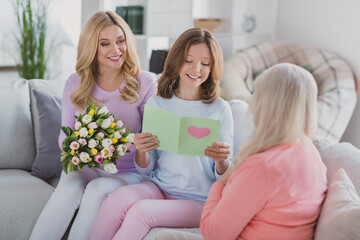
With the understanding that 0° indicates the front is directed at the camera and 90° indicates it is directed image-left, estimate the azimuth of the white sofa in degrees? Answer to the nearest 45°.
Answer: approximately 0°

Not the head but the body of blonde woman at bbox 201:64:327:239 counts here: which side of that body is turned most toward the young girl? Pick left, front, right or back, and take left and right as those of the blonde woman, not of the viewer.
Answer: front

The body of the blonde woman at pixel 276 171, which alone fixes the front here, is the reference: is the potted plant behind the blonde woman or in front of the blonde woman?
in front

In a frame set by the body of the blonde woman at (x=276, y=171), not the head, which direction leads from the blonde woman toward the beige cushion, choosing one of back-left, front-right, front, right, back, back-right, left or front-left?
front-right

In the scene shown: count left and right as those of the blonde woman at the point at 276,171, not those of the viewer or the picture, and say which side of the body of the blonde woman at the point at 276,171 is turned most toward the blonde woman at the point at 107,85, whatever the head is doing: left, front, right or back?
front

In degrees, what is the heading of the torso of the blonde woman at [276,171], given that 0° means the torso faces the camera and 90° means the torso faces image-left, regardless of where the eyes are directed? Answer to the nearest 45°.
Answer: approximately 135°

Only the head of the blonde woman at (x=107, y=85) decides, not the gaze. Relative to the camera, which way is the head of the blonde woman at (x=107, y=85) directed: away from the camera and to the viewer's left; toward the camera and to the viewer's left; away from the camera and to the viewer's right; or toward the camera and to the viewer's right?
toward the camera and to the viewer's right

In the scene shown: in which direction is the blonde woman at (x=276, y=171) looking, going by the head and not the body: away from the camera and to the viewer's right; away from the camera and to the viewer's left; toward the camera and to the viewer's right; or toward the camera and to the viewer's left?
away from the camera and to the viewer's left
